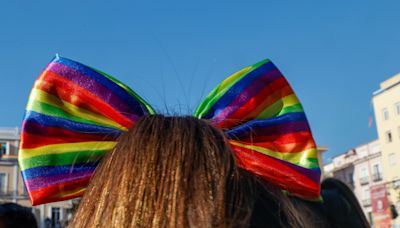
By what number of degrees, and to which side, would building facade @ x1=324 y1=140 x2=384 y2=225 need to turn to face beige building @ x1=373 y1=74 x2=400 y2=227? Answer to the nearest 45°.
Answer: approximately 45° to its left

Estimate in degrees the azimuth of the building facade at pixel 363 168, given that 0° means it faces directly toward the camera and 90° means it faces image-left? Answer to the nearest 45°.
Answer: approximately 45°
